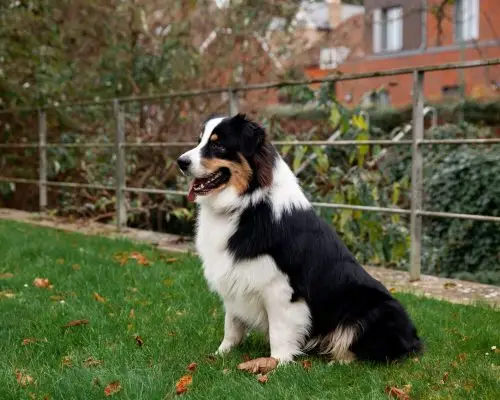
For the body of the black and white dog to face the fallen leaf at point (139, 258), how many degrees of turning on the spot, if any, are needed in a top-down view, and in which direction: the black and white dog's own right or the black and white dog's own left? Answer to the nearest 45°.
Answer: approximately 45° to the black and white dog's own right

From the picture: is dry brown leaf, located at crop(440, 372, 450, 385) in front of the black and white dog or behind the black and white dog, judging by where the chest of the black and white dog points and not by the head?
behind

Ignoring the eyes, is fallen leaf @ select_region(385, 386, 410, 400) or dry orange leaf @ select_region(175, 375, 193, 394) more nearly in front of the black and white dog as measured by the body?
the dry orange leaf

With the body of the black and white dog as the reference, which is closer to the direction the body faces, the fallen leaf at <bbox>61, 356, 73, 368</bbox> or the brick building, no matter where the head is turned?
the fallen leaf

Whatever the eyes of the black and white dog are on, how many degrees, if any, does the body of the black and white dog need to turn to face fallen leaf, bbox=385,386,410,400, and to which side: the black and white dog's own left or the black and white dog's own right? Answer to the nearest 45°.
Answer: approximately 135° to the black and white dog's own left

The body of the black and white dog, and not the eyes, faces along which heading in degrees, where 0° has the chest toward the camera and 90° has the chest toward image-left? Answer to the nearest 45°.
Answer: approximately 90°

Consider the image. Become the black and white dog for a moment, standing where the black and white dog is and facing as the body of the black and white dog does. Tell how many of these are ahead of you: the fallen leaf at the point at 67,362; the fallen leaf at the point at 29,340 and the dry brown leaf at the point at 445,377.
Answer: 2

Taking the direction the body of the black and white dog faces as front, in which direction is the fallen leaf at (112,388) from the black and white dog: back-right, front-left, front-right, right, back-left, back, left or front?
front-left

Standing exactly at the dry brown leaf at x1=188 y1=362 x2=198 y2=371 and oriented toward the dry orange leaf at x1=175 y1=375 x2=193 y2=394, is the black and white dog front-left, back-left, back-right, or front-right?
back-left

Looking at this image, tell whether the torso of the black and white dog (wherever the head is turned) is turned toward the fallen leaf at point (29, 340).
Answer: yes

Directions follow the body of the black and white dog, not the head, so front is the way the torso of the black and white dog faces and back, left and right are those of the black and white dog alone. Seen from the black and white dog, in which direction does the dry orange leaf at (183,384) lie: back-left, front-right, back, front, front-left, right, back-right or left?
front-left

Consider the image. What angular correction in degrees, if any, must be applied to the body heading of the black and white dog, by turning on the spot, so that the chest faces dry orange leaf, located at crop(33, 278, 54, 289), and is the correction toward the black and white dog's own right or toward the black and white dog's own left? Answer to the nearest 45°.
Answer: approximately 45° to the black and white dog's own right

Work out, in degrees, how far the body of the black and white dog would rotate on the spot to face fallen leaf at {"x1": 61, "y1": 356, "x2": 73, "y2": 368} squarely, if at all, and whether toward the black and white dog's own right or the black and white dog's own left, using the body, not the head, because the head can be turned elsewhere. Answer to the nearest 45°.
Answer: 0° — it already faces it
